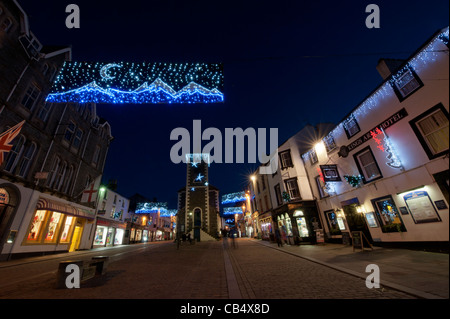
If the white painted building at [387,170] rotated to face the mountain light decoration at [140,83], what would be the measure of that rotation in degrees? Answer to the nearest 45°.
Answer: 0° — it already faces it

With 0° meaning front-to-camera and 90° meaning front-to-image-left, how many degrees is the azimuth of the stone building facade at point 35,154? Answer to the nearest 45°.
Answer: approximately 315°

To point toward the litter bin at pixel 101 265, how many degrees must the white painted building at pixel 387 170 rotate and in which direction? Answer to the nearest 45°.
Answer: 0° — it already faces it

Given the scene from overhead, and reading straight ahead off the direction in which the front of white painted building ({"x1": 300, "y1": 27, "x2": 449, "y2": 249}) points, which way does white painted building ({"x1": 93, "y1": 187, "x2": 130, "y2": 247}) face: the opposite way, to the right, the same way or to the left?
the opposite way

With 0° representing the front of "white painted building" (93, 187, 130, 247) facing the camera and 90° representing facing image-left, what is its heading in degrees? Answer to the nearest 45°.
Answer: approximately 315°

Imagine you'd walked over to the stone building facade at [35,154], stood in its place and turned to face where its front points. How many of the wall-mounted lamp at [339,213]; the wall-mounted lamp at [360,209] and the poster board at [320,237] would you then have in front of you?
3

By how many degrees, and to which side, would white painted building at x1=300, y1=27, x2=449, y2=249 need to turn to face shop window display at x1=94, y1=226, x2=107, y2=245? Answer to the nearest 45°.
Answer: approximately 45° to its right

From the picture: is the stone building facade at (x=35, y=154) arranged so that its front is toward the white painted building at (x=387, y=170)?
yes

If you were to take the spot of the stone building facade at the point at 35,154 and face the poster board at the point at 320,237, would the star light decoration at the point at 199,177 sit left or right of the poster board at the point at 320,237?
left

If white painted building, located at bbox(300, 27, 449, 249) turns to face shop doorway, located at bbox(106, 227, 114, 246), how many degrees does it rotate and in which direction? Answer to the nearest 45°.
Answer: approximately 45° to its right

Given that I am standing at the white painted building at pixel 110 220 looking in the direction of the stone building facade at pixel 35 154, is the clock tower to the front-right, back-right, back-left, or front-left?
back-left
